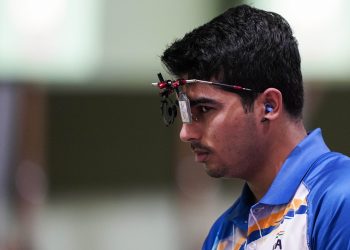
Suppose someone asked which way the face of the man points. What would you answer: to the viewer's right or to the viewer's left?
to the viewer's left

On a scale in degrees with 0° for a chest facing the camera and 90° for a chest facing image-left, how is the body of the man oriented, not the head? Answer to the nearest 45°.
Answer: approximately 45°
